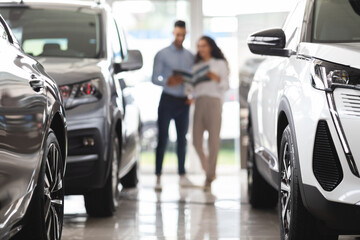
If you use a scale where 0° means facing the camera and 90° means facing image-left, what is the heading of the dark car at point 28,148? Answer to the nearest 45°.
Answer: approximately 45°

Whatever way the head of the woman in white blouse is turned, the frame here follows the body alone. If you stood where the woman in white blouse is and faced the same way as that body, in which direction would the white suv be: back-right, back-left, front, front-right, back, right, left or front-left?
front-left

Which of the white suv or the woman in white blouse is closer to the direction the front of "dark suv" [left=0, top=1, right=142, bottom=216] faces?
the white suv

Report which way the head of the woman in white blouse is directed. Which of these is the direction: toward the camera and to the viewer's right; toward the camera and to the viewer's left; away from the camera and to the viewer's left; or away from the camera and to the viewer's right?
toward the camera and to the viewer's left

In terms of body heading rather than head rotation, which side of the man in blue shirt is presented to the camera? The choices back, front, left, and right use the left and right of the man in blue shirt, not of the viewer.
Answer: front
